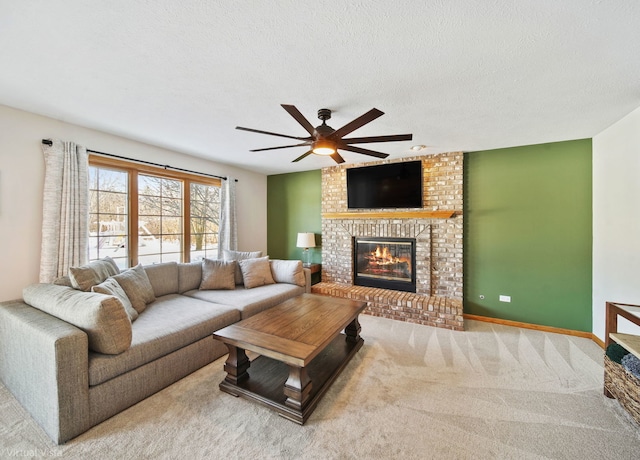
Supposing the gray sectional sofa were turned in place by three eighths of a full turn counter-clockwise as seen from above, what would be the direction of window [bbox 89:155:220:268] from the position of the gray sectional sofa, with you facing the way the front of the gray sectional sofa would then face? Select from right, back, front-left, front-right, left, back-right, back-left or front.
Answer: front

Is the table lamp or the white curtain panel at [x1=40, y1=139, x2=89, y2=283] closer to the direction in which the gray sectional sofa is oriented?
the table lamp

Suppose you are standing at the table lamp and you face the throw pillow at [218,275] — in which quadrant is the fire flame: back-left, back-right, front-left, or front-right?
back-left

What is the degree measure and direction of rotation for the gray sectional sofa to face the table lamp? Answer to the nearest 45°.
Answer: approximately 90° to its left

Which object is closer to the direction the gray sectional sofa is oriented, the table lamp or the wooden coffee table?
the wooden coffee table

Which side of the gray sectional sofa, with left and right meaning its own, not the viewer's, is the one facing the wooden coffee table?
front

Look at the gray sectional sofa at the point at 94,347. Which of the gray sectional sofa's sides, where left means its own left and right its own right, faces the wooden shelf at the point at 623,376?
front

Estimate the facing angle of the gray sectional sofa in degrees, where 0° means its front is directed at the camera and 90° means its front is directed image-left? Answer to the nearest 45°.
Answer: approximately 315°

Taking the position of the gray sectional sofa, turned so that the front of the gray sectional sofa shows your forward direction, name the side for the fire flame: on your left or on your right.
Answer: on your left
